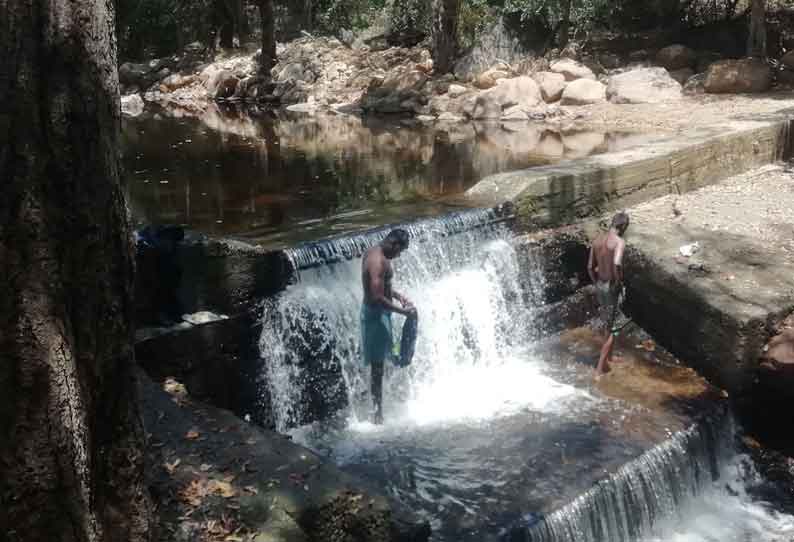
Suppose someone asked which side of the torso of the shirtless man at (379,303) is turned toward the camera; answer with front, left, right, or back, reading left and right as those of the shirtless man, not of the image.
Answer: right

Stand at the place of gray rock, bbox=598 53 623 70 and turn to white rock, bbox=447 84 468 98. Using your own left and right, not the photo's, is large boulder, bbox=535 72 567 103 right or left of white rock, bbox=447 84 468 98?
left

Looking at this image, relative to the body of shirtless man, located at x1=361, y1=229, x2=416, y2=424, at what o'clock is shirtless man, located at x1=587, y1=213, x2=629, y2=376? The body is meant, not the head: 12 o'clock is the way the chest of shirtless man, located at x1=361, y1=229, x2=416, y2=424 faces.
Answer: shirtless man, located at x1=587, y1=213, x2=629, y2=376 is roughly at 11 o'clock from shirtless man, located at x1=361, y1=229, x2=416, y2=424.

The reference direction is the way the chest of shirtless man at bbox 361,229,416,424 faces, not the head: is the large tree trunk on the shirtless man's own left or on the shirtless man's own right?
on the shirtless man's own right

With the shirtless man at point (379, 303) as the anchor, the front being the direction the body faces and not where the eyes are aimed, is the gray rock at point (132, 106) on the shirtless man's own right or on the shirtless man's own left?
on the shirtless man's own left

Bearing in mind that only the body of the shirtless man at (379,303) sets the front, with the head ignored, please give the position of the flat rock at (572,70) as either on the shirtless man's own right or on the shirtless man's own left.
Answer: on the shirtless man's own left

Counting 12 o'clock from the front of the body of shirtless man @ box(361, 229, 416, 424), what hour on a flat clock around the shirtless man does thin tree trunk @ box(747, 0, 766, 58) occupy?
The thin tree trunk is roughly at 10 o'clock from the shirtless man.

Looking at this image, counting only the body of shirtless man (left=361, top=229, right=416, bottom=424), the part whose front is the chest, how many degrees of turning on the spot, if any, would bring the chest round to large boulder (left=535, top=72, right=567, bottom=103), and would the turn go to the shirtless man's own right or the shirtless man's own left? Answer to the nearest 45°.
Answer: approximately 90° to the shirtless man's own left

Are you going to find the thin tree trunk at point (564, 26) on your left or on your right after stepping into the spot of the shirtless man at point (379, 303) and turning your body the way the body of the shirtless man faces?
on your left

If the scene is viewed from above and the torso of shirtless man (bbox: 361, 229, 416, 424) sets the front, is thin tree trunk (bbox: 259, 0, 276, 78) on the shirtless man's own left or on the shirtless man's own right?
on the shirtless man's own left

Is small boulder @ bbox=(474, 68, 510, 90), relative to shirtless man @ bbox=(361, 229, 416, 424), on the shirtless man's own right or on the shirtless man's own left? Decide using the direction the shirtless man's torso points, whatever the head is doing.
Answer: on the shirtless man's own left
